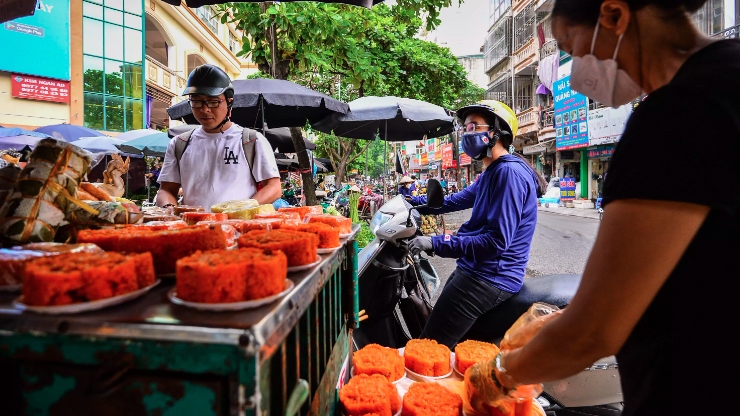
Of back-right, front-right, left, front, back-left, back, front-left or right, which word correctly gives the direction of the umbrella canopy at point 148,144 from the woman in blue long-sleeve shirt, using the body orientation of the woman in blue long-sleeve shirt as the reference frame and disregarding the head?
front-right

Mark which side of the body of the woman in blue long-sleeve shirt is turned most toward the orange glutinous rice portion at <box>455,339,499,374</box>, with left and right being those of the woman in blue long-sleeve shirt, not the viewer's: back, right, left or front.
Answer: left

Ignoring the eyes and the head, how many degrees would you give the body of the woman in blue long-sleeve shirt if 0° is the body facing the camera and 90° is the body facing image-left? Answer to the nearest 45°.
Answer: approximately 90°

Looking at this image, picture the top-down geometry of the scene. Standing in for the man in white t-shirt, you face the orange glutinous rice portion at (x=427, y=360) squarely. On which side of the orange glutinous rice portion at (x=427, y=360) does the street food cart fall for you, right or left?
right

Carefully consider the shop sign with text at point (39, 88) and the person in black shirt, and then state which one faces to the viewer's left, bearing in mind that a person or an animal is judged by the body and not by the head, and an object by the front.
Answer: the person in black shirt

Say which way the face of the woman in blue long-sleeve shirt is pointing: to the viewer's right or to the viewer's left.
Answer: to the viewer's left

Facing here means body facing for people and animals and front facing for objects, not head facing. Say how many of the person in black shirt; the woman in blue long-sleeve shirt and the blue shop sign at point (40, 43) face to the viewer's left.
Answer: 2

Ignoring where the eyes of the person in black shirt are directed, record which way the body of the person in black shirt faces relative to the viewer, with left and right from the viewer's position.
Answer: facing to the left of the viewer

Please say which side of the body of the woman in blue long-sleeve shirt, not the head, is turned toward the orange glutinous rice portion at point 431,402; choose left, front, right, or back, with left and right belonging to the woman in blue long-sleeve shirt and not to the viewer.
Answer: left

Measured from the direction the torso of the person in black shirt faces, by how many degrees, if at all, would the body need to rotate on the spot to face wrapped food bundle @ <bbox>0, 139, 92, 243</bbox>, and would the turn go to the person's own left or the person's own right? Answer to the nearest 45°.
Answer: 0° — they already face it

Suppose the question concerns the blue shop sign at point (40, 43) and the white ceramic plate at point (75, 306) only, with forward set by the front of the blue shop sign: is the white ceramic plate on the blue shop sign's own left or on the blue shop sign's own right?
on the blue shop sign's own right

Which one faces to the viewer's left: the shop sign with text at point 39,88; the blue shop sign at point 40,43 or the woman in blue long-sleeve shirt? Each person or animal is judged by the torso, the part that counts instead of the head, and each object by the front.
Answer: the woman in blue long-sleeve shirt

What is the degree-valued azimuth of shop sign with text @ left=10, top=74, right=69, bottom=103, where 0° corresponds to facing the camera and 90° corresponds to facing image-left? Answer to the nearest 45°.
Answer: approximately 315°

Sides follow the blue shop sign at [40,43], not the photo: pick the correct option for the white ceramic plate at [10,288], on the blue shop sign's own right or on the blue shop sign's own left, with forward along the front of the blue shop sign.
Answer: on the blue shop sign's own right

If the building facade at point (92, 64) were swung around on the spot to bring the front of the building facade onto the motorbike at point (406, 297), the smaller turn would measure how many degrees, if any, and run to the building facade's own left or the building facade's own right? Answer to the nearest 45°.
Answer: approximately 45° to the building facade's own right
